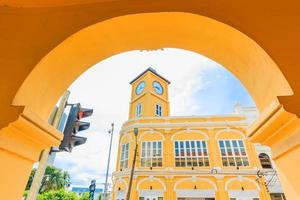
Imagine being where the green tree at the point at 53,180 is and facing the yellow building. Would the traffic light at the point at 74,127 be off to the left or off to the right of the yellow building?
right

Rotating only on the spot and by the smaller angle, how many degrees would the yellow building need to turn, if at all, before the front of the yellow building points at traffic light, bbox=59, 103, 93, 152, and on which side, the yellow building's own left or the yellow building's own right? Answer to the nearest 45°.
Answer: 0° — it already faces it

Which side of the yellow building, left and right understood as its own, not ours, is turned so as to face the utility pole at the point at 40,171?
front

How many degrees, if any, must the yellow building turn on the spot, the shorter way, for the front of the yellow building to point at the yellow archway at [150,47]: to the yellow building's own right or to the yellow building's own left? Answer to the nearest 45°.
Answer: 0° — it already faces it

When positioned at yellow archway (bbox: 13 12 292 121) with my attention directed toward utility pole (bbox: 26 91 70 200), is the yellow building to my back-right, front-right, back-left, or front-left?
front-right

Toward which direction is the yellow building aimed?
toward the camera

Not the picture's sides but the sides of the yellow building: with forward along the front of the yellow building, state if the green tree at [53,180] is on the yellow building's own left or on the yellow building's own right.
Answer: on the yellow building's own right
